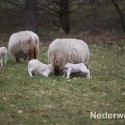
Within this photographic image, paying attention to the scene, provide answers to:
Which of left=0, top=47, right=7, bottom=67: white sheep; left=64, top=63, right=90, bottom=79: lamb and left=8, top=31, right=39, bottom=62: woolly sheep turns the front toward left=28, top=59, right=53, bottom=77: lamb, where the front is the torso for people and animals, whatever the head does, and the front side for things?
left=64, top=63, right=90, bottom=79: lamb

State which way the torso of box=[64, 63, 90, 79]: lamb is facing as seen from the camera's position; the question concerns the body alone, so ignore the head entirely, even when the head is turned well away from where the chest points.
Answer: to the viewer's left

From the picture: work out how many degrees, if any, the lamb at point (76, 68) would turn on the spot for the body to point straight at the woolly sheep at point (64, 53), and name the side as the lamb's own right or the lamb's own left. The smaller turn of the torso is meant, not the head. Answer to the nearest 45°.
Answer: approximately 45° to the lamb's own right

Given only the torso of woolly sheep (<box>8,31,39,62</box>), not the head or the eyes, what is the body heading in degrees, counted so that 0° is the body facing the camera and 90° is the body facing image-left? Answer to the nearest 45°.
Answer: approximately 135°

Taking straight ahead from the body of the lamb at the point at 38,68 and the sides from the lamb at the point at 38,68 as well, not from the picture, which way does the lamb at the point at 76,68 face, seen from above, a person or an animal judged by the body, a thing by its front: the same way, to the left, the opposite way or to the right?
the opposite way
